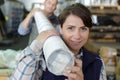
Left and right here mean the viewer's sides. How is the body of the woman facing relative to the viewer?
facing the viewer

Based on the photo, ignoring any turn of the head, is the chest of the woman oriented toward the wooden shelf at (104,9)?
no

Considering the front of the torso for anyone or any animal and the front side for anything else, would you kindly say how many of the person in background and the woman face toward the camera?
2

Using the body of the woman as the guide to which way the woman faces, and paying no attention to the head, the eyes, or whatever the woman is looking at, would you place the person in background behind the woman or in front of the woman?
behind

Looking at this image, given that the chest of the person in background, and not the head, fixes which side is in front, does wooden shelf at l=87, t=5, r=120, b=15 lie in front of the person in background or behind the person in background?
behind

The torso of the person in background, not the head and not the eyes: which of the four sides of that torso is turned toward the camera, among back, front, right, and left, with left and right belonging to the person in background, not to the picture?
front

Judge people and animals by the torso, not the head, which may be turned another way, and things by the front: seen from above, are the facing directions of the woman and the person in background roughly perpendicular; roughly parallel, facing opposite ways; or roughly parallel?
roughly parallel
